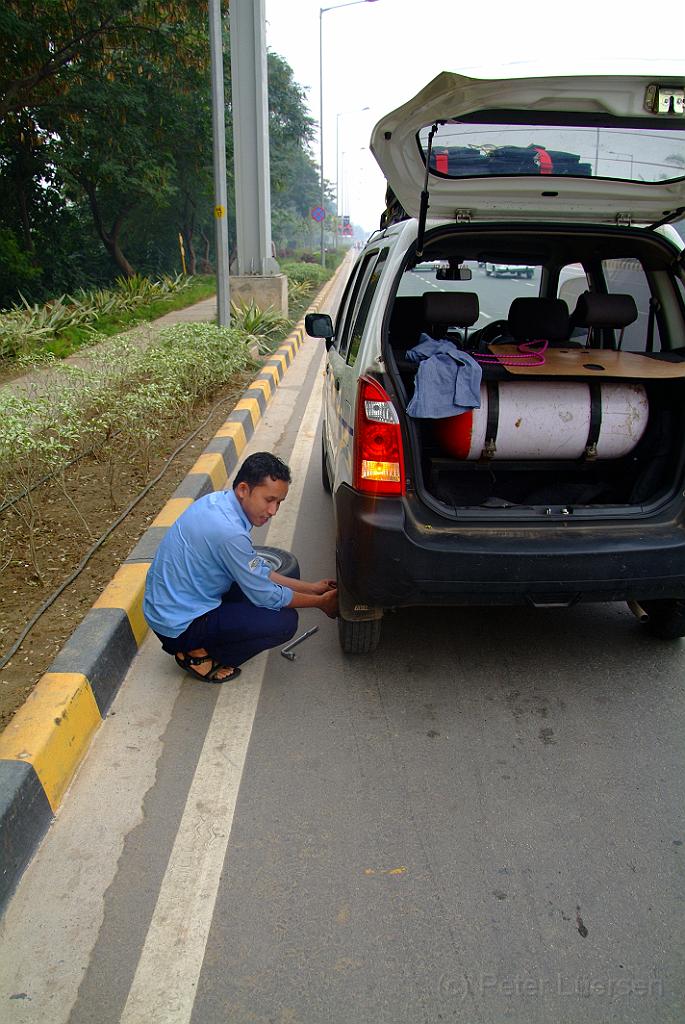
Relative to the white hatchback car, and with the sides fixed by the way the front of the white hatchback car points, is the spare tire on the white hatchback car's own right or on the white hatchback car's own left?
on the white hatchback car's own left

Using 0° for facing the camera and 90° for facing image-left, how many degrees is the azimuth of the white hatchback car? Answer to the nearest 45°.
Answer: approximately 180°

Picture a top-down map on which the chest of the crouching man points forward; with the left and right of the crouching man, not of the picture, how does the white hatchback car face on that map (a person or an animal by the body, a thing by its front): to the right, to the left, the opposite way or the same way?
to the left

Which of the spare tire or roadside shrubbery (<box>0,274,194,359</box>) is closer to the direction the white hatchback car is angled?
the roadside shrubbery

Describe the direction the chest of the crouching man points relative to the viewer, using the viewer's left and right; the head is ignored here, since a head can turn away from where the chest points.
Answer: facing to the right of the viewer

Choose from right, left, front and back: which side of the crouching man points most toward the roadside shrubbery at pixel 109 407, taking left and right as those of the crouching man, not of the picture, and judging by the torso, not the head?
left

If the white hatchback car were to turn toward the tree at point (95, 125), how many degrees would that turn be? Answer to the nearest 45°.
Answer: approximately 45° to its left

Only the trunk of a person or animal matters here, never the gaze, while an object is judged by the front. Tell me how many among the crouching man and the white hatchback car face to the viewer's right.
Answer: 1
